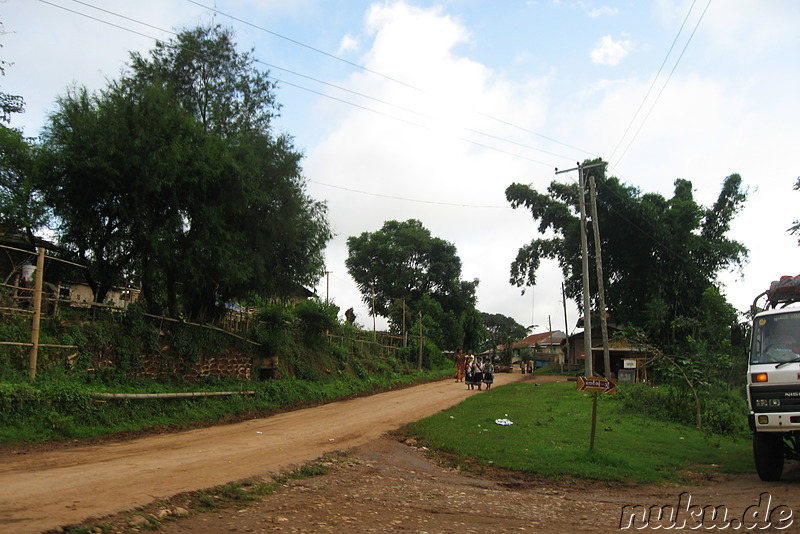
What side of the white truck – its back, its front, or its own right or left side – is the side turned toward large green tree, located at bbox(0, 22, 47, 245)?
right

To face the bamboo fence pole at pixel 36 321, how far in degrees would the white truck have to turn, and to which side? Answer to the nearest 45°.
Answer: approximately 90° to its right

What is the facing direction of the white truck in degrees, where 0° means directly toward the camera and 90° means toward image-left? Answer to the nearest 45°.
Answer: approximately 0°

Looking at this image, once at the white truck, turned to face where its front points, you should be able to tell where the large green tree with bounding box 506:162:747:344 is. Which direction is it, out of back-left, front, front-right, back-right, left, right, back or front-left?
back

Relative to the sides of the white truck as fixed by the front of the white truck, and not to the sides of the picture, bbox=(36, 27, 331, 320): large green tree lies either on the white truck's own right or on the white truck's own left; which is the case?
on the white truck's own right
